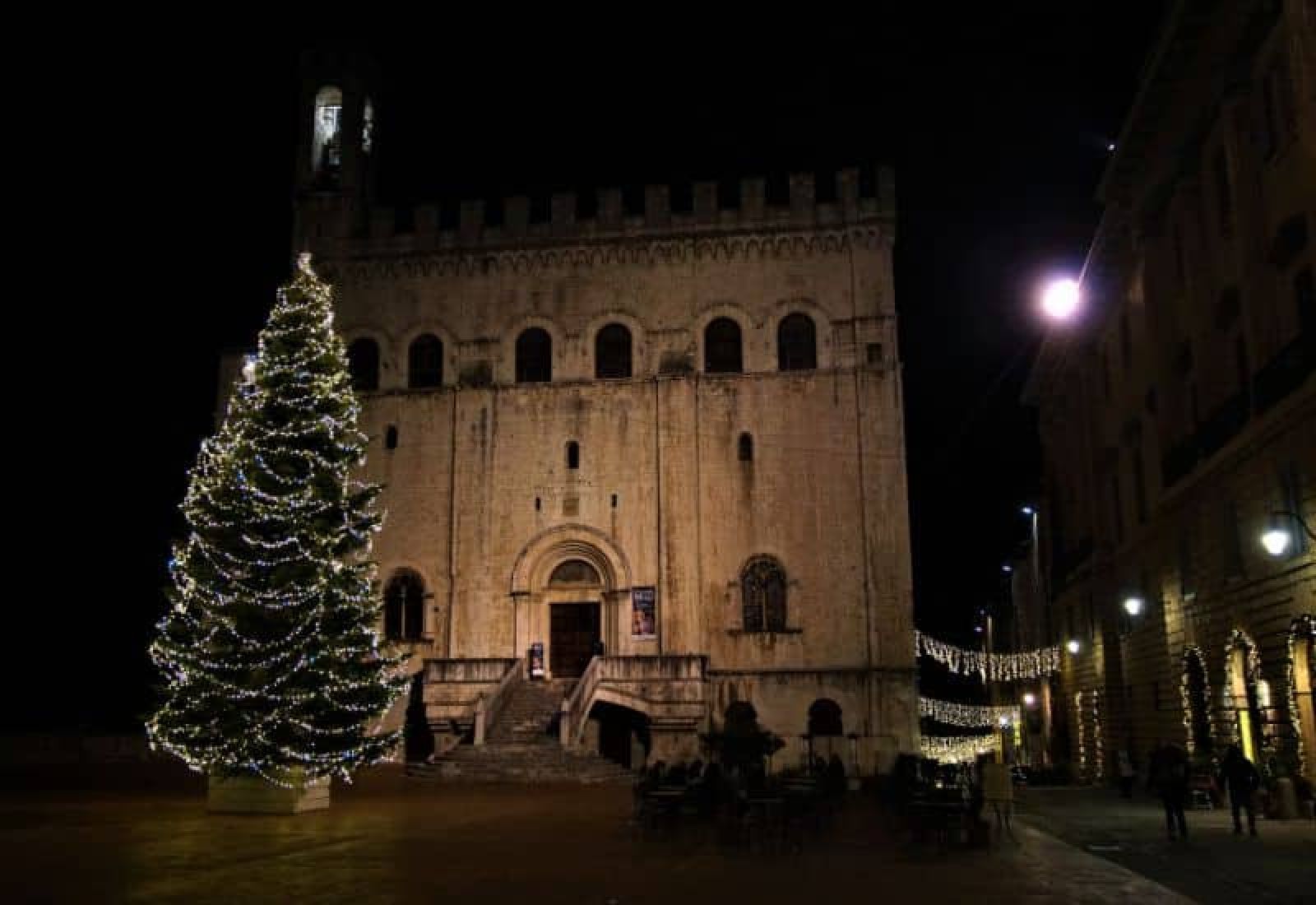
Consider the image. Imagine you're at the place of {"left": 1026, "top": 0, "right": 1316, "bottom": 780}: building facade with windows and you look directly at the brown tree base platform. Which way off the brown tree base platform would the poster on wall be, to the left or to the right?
right

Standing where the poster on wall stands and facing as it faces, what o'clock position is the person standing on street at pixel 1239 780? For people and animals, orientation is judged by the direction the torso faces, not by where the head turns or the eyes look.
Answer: The person standing on street is roughly at 11 o'clock from the poster on wall.

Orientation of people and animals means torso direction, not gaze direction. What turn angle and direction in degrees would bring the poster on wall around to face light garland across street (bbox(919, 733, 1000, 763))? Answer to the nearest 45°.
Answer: approximately 135° to its left

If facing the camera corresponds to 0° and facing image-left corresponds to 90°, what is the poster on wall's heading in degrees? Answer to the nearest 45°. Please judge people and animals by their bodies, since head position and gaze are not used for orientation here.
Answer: approximately 0°

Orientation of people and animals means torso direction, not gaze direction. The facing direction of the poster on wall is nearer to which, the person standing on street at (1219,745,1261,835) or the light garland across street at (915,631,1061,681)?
the person standing on street

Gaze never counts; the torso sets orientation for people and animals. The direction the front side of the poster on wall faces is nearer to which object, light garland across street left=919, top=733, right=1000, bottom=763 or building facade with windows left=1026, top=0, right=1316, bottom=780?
the building facade with windows

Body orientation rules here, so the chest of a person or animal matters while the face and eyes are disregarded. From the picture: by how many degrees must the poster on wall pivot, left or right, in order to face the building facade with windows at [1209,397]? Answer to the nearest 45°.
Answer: approximately 45° to its left

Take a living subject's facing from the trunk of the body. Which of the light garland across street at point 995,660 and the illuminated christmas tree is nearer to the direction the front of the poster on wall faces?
the illuminated christmas tree

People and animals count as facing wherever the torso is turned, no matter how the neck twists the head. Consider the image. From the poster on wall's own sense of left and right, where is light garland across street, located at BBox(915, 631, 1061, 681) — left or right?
on its left

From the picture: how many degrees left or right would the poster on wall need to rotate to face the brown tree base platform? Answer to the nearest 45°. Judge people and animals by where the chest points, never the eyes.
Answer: approximately 45° to its right
